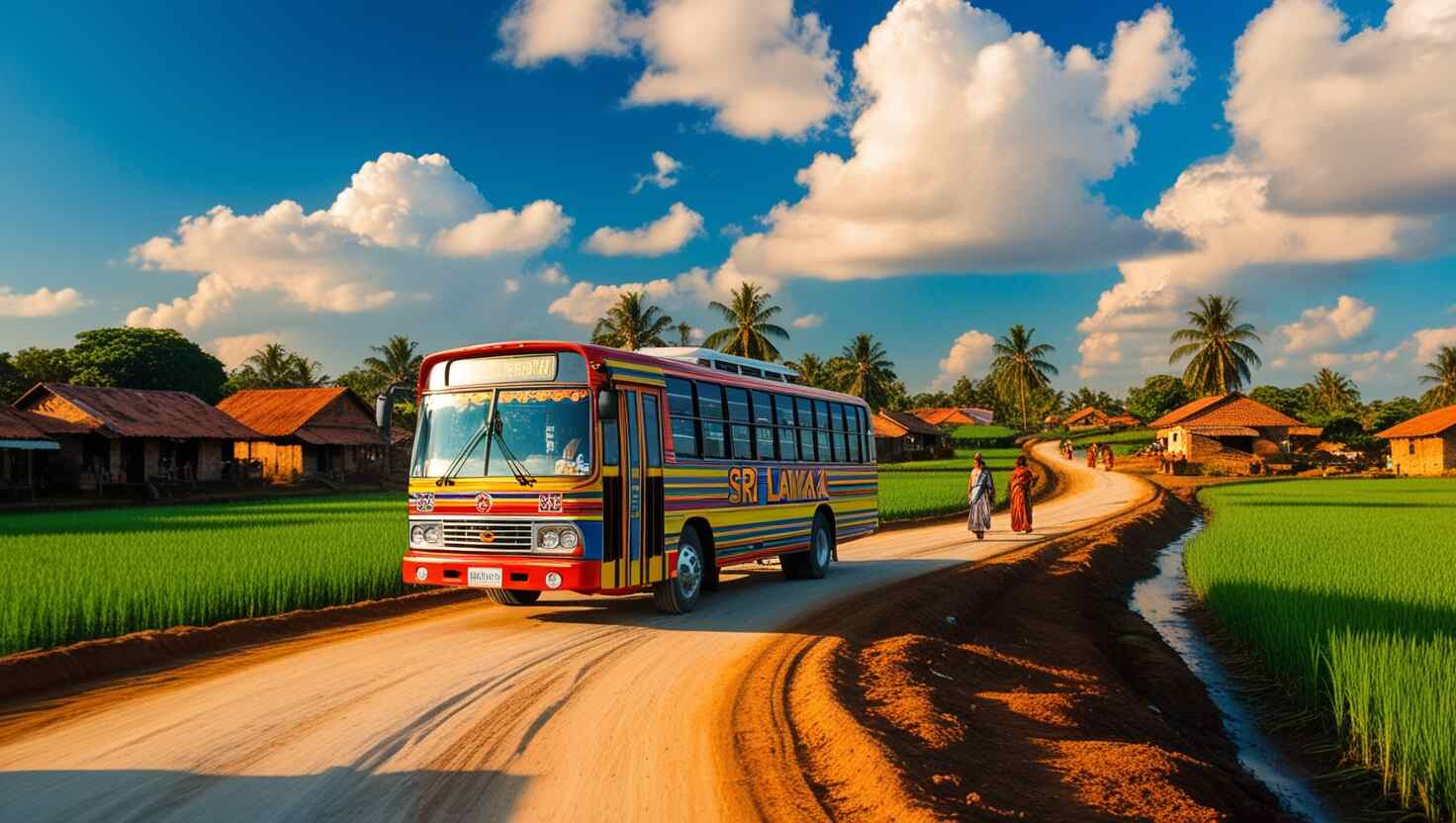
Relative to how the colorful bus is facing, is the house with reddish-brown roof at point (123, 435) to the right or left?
on its right

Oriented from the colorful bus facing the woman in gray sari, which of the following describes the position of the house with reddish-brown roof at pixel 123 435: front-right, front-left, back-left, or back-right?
front-left

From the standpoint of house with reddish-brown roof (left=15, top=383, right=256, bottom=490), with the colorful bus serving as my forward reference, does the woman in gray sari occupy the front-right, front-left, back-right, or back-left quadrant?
front-left

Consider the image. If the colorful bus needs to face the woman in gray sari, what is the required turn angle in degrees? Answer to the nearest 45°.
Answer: approximately 180°

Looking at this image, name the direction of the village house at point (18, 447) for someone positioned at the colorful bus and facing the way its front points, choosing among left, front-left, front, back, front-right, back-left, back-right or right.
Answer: right

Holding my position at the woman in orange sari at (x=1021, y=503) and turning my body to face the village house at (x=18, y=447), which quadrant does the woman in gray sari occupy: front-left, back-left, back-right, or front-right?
front-left

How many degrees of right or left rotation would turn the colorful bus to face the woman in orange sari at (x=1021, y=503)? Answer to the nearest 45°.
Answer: approximately 180°
